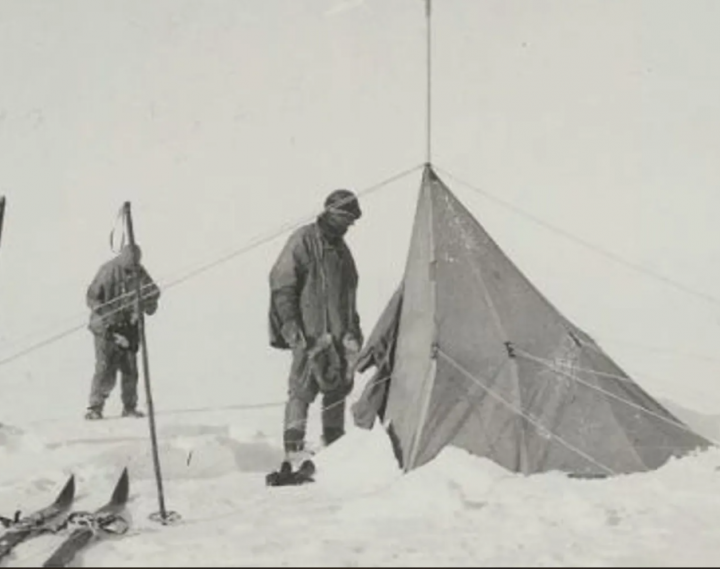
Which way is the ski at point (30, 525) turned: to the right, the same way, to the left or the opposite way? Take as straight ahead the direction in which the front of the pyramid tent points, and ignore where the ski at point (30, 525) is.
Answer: to the right

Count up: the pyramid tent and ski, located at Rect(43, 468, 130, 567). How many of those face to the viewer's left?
1

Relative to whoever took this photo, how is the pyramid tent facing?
facing to the left of the viewer

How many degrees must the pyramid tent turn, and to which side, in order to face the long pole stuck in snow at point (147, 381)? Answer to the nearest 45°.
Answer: approximately 45° to its left

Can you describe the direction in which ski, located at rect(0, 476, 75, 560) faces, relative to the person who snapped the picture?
facing away from the viewer and to the right of the viewer

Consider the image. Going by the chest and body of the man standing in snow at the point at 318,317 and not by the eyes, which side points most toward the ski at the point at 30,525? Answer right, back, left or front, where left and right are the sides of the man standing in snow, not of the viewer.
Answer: right

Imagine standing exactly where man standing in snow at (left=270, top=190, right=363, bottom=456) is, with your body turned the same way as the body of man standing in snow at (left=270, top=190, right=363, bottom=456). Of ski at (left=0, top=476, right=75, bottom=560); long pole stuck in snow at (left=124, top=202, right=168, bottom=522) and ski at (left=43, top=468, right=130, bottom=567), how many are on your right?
3

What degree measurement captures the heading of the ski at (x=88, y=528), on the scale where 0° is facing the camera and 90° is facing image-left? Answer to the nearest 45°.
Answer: approximately 225°
